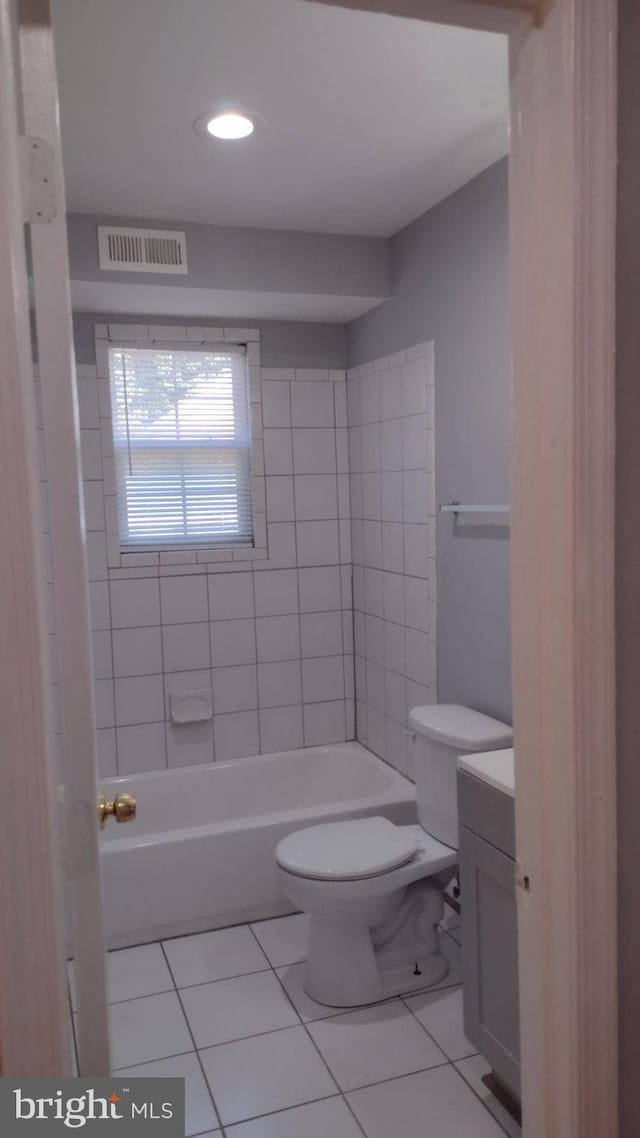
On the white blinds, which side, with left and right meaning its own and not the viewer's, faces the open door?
front

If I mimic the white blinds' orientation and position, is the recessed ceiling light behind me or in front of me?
in front

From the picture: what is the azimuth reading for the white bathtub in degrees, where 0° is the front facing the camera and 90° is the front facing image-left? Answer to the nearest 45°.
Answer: approximately 0°

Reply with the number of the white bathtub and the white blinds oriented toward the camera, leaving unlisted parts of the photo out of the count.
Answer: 2
